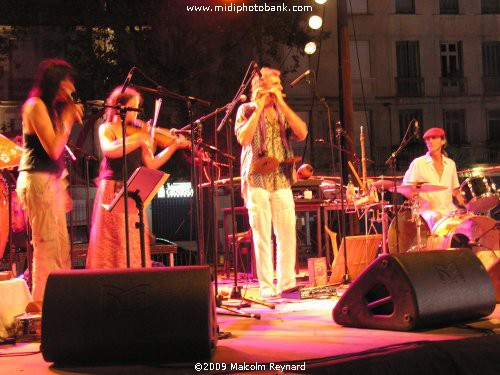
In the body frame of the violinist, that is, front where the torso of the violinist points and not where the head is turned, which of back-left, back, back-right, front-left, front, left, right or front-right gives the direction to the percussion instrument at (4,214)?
back

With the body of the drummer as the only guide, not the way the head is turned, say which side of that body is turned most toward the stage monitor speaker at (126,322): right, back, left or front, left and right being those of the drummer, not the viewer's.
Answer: front

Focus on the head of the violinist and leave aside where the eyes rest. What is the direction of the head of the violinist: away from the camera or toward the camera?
toward the camera

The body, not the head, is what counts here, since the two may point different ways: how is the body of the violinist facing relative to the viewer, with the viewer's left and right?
facing the viewer and to the right of the viewer

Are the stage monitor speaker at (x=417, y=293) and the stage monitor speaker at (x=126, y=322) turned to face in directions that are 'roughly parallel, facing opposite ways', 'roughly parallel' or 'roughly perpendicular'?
roughly parallel

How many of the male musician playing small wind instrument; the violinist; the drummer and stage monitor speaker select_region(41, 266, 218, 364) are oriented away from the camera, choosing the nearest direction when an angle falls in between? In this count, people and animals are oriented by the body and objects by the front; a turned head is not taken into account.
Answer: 1

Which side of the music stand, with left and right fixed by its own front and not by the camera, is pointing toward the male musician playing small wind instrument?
right

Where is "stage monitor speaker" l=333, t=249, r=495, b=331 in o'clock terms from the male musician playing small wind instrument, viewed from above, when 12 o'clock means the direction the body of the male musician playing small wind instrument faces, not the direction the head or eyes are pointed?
The stage monitor speaker is roughly at 11 o'clock from the male musician playing small wind instrument.

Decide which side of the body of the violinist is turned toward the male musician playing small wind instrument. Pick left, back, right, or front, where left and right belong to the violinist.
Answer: front

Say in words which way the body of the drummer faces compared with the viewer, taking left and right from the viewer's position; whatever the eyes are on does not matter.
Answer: facing the viewer

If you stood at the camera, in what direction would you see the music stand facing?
facing away from the viewer and to the left of the viewer

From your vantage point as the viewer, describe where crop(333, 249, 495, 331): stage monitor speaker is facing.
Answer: facing away from the viewer and to the left of the viewer

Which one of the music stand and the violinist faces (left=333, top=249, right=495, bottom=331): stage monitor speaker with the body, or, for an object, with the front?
the violinist

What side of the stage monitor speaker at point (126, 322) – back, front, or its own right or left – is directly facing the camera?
back

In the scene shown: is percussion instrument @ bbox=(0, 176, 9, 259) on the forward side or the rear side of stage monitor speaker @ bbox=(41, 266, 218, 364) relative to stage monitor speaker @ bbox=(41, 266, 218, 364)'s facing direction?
on the forward side

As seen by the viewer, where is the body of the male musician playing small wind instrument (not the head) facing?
toward the camera

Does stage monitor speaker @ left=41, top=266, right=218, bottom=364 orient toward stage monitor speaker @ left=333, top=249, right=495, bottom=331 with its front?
no

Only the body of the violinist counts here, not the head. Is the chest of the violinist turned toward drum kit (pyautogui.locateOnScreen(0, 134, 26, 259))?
no
